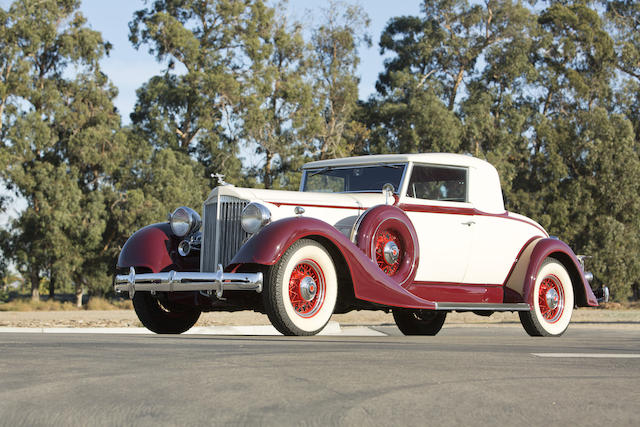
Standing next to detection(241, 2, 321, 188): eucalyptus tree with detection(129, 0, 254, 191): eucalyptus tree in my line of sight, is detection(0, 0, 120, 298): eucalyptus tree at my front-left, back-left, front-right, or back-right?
front-left

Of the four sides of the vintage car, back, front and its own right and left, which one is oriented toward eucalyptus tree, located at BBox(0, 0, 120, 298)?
right

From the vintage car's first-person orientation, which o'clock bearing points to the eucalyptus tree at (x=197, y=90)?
The eucalyptus tree is roughly at 4 o'clock from the vintage car.

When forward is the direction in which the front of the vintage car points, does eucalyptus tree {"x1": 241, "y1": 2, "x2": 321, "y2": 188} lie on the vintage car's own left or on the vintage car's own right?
on the vintage car's own right

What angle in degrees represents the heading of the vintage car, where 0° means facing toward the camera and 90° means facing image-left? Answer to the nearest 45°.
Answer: approximately 45°

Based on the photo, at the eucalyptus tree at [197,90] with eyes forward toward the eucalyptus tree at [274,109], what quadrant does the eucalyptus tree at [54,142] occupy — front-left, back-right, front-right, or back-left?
back-right
